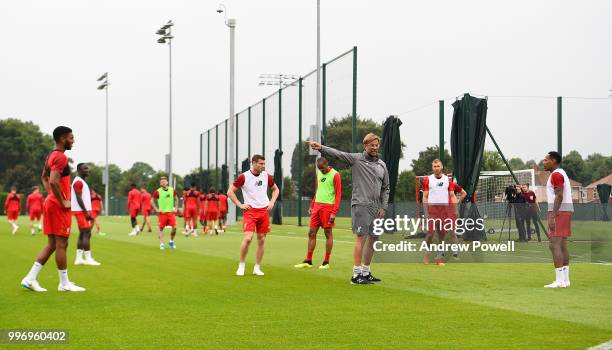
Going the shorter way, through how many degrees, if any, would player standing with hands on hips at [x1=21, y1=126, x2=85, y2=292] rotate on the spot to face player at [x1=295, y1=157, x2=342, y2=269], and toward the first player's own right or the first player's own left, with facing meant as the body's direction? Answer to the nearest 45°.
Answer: approximately 45° to the first player's own left

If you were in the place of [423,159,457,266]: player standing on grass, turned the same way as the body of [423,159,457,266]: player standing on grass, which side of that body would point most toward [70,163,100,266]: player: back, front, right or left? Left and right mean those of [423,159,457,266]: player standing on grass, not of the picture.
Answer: right

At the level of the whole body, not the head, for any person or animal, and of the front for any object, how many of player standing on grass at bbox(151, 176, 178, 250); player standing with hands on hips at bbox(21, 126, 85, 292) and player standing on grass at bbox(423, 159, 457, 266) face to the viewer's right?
1

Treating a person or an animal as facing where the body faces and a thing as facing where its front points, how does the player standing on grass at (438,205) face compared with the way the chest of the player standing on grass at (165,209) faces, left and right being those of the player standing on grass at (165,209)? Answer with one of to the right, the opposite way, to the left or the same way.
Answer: the same way

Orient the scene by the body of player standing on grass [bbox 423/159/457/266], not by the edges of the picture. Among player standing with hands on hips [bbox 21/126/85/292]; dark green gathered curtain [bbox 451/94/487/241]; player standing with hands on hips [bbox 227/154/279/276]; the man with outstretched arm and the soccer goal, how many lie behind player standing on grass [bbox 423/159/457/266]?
2

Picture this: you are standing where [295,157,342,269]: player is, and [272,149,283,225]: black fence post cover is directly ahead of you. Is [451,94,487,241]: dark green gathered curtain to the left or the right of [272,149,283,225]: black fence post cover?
right

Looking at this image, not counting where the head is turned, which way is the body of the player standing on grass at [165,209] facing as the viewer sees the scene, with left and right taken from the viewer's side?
facing the viewer

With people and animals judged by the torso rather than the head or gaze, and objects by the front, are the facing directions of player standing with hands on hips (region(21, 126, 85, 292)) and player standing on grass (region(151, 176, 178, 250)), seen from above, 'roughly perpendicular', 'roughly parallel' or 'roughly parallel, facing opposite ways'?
roughly perpendicular

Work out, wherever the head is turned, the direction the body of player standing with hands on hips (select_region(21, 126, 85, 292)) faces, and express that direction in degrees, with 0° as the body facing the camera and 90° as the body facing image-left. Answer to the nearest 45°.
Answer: approximately 270°

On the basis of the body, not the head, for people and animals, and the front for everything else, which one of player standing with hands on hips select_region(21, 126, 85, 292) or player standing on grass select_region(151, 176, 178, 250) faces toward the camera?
the player standing on grass

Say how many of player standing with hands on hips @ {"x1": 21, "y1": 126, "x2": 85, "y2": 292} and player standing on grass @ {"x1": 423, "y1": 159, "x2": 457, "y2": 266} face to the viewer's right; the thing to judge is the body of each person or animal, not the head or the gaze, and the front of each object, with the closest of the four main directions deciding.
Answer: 1

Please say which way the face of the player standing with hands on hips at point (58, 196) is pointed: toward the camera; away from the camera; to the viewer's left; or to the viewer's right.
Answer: to the viewer's right

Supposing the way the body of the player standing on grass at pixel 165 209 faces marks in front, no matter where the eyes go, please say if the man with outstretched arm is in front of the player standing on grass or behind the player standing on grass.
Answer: in front

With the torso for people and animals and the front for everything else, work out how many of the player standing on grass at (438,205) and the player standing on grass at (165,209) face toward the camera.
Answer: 2
